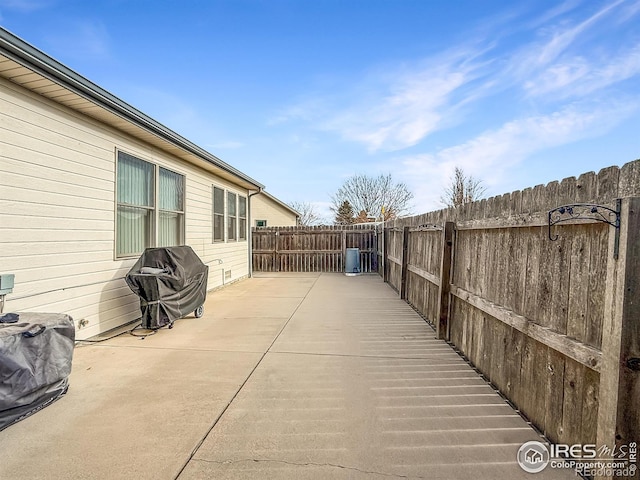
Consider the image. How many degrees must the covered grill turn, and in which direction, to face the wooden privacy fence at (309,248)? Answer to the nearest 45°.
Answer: approximately 90° to its left

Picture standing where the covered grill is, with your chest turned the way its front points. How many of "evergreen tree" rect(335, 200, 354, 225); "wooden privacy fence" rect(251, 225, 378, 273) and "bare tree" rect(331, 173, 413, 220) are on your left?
3

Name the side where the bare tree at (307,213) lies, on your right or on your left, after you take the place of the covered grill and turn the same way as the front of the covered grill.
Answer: on your left

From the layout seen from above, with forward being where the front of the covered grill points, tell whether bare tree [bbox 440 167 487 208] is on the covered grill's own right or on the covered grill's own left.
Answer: on the covered grill's own left

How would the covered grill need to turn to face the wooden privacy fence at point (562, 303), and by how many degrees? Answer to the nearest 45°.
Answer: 0° — it already faces it

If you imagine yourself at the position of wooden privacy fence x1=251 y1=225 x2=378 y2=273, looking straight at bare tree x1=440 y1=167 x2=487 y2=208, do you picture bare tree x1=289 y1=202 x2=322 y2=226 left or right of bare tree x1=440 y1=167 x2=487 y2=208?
left

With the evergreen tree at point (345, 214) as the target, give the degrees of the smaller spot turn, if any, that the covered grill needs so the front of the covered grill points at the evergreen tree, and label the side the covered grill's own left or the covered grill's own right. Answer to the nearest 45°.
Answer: approximately 90° to the covered grill's own left

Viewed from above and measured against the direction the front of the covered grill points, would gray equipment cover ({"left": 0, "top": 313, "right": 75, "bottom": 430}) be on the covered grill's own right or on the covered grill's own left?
on the covered grill's own right

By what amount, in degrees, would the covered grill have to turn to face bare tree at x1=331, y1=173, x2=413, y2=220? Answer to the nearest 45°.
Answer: approximately 90° to its left

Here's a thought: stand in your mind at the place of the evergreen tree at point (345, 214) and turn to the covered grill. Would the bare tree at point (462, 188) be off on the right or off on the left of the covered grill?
left

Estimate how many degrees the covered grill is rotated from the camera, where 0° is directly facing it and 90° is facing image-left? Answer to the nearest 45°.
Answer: approximately 315°
